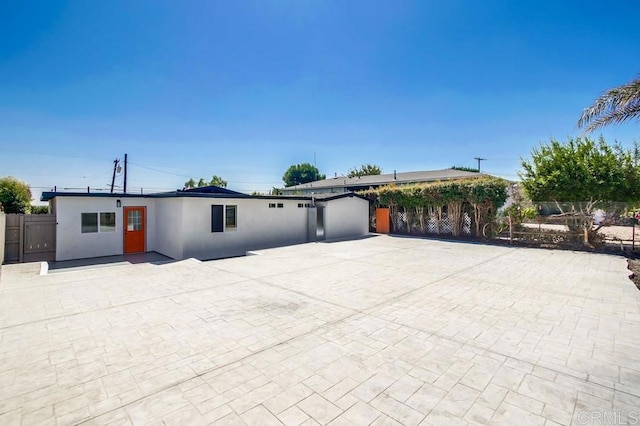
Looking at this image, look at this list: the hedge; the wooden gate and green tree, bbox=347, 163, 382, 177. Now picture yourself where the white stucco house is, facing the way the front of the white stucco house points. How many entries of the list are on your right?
1

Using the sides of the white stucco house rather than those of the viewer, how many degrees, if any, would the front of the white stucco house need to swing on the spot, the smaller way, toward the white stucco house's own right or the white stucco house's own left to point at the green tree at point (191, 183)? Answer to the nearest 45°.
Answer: approximately 180°

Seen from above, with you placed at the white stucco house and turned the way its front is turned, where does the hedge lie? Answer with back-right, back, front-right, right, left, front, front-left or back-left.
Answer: left

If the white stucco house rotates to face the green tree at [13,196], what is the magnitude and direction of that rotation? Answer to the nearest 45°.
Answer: approximately 135° to its right

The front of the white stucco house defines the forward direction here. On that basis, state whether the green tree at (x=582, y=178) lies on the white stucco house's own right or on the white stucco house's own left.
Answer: on the white stucco house's own left

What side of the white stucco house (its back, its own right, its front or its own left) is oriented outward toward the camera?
front

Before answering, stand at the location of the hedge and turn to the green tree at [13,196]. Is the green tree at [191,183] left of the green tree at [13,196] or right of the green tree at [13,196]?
right

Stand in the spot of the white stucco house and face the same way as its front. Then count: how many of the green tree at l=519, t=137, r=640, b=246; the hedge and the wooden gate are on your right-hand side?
1

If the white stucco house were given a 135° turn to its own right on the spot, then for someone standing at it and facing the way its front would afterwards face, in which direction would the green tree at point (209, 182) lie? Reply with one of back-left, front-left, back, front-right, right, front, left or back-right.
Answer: front-right

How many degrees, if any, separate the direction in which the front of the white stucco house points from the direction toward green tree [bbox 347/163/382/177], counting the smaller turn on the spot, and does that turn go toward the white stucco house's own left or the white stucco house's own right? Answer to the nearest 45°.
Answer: approximately 135° to the white stucco house's own left

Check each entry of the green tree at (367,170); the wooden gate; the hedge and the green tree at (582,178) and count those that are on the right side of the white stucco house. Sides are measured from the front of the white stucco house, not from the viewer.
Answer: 1

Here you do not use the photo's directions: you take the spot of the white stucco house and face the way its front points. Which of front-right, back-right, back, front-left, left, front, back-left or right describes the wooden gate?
right

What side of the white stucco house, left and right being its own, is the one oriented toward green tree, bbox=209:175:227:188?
back
